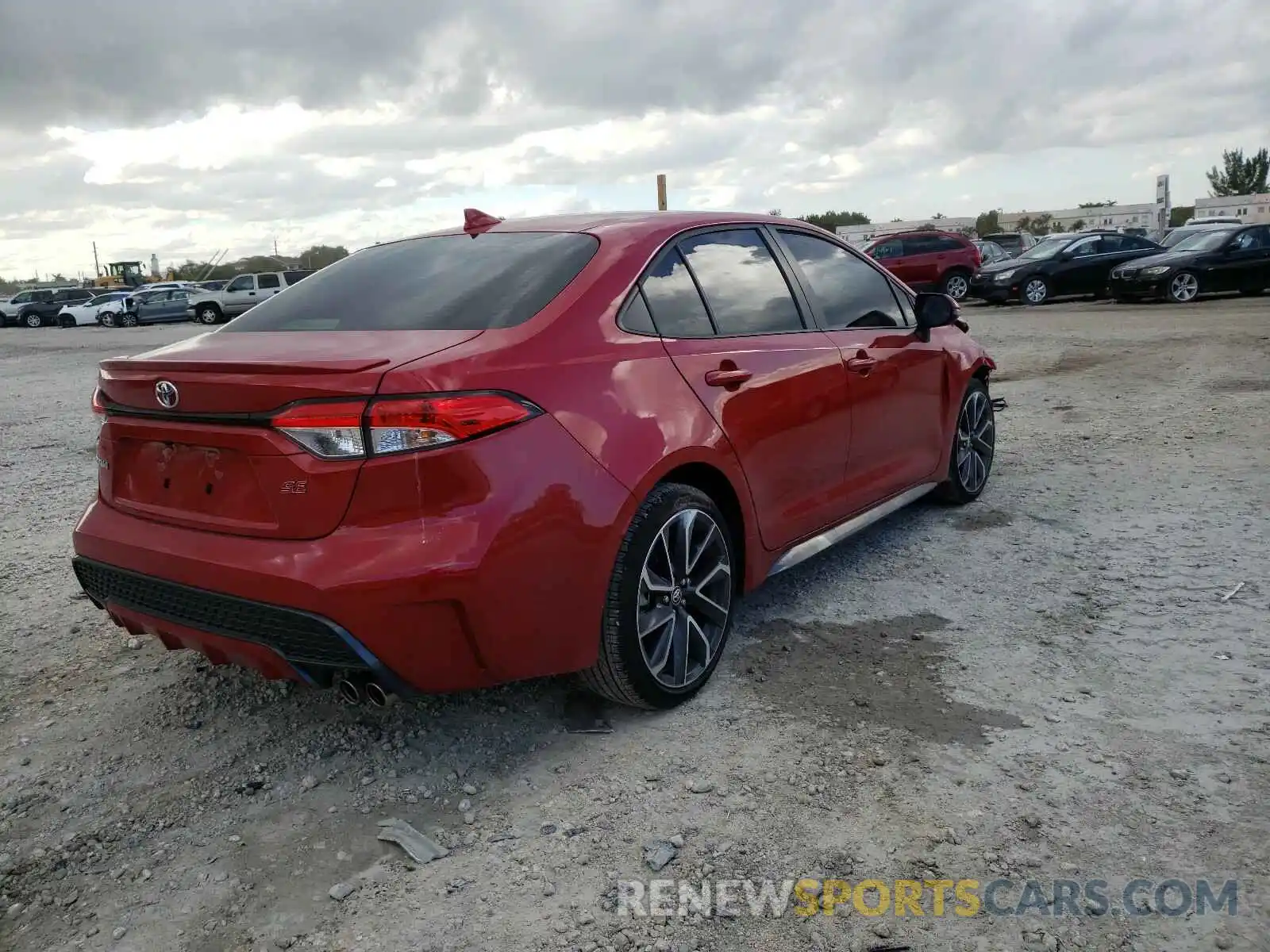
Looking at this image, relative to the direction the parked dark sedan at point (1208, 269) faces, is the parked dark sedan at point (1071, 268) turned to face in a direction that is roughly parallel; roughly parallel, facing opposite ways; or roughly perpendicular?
roughly parallel

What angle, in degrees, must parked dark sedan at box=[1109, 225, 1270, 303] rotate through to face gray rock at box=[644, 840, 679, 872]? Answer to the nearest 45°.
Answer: approximately 45° to its left

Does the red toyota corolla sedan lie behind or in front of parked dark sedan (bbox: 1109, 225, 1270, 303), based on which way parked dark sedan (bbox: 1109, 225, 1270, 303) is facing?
in front

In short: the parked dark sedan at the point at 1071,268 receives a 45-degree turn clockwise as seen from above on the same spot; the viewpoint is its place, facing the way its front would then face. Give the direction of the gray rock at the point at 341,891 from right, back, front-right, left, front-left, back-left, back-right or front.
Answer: left

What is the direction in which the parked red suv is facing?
to the viewer's left

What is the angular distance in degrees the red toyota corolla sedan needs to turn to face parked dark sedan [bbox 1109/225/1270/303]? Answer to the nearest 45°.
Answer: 0° — it already faces it

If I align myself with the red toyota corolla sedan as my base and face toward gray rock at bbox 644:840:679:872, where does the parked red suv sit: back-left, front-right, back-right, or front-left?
back-left

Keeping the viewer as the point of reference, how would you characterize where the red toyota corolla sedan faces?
facing away from the viewer and to the right of the viewer

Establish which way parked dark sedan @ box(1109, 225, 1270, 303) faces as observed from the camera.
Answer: facing the viewer and to the left of the viewer

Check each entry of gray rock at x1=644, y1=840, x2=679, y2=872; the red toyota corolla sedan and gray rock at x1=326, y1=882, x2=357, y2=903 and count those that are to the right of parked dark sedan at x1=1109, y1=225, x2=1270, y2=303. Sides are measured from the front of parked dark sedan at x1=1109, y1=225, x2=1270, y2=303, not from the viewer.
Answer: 0

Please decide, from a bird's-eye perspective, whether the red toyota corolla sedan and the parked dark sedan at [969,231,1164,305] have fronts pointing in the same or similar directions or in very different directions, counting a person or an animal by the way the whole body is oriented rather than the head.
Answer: very different directions

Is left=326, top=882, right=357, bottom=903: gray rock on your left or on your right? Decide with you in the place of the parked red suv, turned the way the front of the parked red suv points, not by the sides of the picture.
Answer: on your left

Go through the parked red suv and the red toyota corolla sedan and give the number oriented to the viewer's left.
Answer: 1
